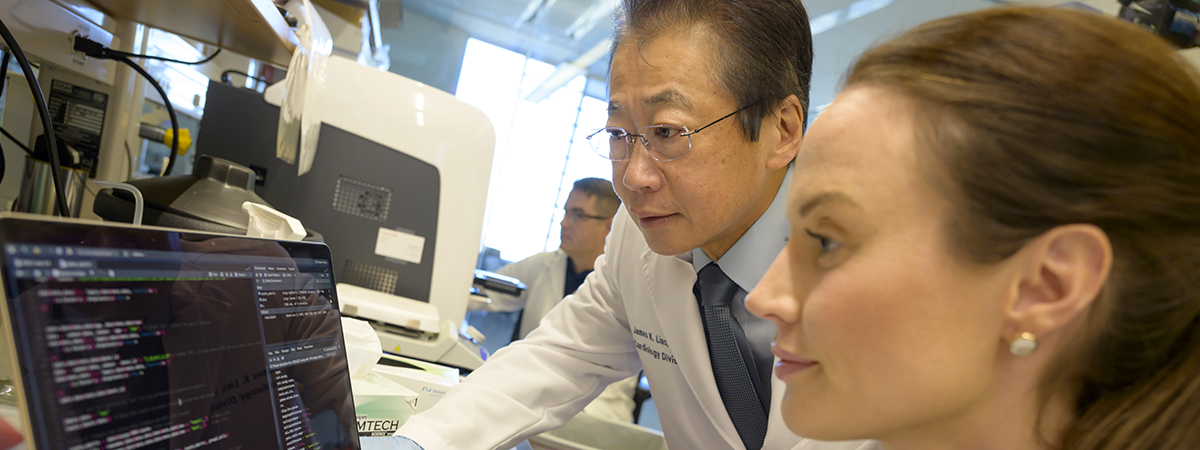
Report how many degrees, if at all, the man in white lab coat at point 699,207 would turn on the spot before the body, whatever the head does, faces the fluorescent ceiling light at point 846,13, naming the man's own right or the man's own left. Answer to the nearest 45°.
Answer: approximately 135° to the man's own right

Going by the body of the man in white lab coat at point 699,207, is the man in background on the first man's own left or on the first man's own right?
on the first man's own right

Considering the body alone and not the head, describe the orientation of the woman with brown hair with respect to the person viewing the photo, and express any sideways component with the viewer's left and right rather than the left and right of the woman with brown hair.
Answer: facing to the left of the viewer

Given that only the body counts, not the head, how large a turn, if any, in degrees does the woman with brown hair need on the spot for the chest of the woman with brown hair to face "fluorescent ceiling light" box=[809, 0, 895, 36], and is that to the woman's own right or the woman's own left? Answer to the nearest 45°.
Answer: approximately 90° to the woman's own right

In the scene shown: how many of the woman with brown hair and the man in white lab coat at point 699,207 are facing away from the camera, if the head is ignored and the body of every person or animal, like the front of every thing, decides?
0

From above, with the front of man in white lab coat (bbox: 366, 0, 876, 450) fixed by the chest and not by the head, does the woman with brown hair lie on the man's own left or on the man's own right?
on the man's own left
